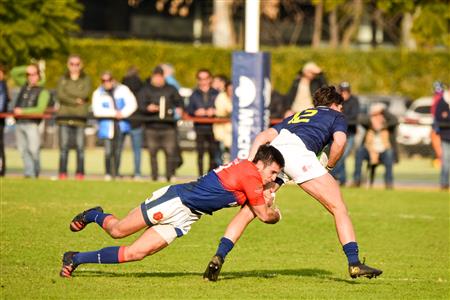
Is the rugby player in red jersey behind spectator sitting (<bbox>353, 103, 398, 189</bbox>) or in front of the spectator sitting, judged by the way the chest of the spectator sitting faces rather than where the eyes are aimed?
in front

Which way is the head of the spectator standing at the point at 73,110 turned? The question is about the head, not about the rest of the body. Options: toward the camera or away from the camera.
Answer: toward the camera

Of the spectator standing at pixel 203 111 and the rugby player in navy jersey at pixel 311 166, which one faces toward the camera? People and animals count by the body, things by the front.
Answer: the spectator standing

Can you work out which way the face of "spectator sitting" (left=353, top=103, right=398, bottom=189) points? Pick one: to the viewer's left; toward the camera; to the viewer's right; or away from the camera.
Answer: toward the camera

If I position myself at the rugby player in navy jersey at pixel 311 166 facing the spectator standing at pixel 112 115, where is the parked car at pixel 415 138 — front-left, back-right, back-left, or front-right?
front-right

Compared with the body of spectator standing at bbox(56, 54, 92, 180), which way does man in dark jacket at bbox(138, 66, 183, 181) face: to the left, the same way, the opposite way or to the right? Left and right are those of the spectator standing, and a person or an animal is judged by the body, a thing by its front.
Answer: the same way

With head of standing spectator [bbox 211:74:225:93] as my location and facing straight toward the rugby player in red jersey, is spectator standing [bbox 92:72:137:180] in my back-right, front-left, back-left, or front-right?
front-right

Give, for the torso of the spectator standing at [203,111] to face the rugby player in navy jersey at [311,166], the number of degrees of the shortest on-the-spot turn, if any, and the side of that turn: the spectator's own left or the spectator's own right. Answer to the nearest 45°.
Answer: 0° — they already face them

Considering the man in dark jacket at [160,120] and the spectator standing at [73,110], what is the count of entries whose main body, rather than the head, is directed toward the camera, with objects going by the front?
2

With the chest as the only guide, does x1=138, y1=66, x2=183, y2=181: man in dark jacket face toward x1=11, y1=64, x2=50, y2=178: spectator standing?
no

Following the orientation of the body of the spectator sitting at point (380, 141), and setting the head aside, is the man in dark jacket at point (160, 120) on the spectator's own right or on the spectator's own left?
on the spectator's own right

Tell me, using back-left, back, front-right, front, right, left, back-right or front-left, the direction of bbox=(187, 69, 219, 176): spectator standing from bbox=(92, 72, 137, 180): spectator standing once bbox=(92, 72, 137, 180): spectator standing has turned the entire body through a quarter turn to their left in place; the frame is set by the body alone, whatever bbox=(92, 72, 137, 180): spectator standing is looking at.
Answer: front

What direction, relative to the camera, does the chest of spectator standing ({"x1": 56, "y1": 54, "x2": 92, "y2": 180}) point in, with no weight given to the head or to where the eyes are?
toward the camera
